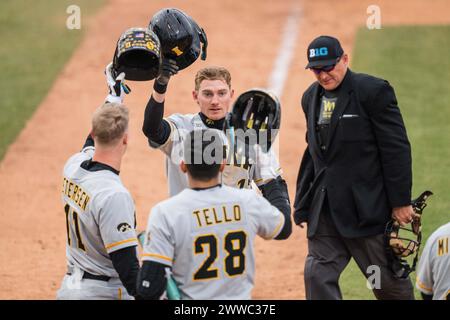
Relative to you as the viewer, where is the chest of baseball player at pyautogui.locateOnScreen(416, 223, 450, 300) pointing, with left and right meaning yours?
facing away from the viewer

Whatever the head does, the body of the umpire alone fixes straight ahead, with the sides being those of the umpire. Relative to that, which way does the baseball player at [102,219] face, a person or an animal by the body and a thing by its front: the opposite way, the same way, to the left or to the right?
the opposite way

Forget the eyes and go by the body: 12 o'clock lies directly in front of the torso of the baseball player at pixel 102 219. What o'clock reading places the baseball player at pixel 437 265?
the baseball player at pixel 437 265 is roughly at 2 o'clock from the baseball player at pixel 102 219.

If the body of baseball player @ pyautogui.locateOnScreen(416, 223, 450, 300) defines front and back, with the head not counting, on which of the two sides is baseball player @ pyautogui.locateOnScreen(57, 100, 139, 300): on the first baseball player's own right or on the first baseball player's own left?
on the first baseball player's own left

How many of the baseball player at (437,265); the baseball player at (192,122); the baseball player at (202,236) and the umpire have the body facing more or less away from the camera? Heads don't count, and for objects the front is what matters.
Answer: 2

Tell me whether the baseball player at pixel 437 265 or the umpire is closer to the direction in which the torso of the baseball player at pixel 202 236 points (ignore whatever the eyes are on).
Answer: the umpire

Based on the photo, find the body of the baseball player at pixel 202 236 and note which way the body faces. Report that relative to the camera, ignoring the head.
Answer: away from the camera
